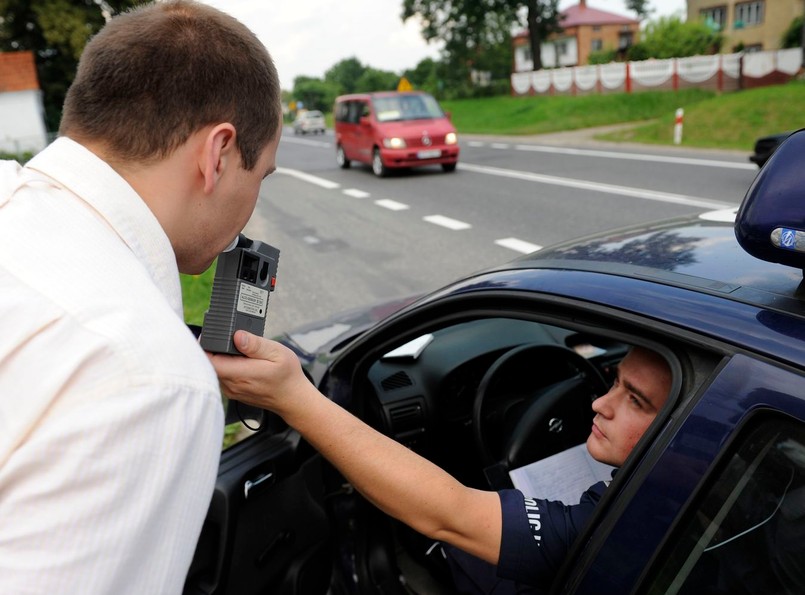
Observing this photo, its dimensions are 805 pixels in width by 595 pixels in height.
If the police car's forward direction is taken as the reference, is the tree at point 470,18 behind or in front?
in front

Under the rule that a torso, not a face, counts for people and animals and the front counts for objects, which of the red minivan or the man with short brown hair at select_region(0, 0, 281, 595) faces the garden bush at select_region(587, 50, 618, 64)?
the man with short brown hair

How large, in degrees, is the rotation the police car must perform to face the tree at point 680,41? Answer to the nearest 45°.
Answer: approximately 45° to its right

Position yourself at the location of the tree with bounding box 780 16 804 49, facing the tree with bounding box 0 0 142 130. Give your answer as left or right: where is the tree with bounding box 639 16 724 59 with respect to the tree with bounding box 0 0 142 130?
right

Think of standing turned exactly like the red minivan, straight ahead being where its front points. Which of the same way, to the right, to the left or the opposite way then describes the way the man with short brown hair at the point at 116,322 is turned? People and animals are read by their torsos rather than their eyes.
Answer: to the left

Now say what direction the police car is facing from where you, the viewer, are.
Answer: facing away from the viewer and to the left of the viewer

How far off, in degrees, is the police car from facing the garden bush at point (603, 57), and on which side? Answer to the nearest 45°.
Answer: approximately 45° to its right

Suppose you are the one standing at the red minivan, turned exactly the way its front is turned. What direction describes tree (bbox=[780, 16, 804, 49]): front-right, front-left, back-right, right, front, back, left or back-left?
left

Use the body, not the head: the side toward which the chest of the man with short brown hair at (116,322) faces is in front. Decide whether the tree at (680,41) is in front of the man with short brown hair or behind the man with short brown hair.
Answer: in front

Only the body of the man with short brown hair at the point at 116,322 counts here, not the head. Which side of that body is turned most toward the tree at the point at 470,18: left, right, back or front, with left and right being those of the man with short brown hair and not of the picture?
front

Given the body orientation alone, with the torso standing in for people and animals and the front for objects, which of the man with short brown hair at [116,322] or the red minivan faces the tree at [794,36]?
the man with short brown hair

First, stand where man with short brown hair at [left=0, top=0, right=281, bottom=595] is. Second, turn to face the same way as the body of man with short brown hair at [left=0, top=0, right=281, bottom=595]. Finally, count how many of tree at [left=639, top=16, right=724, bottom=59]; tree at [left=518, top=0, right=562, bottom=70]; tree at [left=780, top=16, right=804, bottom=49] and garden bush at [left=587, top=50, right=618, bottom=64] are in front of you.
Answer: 4
